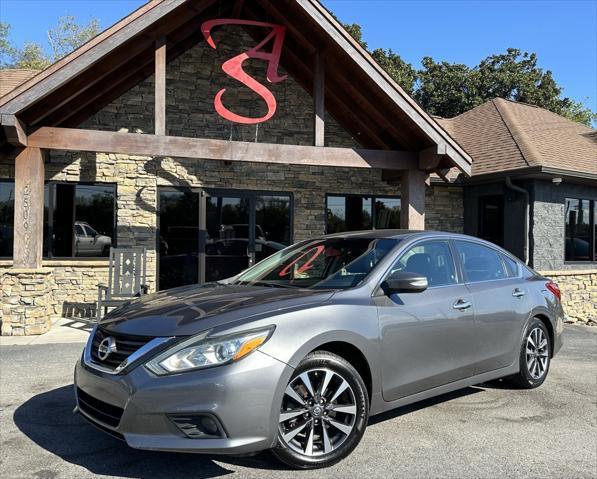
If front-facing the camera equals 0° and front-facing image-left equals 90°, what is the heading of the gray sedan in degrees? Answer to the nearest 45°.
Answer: approximately 45°

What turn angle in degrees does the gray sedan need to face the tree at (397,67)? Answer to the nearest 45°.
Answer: approximately 135° to its right

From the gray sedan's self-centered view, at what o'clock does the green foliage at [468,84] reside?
The green foliage is roughly at 5 o'clock from the gray sedan.
